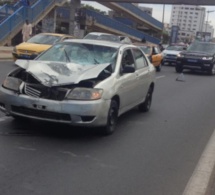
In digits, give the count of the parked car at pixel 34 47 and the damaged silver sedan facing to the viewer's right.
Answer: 0

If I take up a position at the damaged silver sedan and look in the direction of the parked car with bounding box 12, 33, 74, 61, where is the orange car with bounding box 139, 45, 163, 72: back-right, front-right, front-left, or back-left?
front-right

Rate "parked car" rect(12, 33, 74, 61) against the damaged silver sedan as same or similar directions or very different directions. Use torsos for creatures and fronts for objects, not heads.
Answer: same or similar directions

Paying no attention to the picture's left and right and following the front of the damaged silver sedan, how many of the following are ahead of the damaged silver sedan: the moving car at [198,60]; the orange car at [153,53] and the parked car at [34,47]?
0

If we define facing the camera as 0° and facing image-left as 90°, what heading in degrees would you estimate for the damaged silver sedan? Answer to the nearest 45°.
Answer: approximately 45°

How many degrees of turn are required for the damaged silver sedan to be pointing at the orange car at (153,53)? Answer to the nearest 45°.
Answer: approximately 135° to its right

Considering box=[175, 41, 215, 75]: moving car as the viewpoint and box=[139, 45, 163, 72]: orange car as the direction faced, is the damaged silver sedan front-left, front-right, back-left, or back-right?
front-left

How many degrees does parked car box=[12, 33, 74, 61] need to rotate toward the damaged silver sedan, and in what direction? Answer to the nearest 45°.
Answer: approximately 45° to its left

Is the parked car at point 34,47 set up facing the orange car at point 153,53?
no

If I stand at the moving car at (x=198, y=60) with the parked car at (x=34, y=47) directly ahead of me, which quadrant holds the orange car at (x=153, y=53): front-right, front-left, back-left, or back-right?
front-right

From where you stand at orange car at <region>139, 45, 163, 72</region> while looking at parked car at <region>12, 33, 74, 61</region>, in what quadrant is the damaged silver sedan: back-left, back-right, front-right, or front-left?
front-left

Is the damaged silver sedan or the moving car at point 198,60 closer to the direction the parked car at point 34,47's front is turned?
the damaged silver sedan

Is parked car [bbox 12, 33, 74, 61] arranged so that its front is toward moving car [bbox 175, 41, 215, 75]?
no
